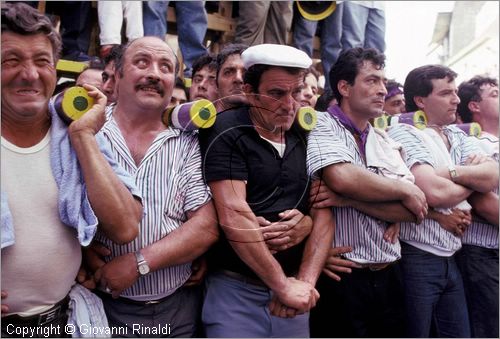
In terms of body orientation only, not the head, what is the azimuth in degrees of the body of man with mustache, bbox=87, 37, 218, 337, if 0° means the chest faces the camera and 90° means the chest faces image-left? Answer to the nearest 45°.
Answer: approximately 0°

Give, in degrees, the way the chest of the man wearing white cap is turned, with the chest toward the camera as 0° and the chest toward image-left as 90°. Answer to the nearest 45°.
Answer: approximately 315°

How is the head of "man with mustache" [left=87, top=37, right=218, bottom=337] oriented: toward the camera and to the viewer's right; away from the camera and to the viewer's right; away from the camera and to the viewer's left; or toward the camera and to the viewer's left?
toward the camera and to the viewer's right

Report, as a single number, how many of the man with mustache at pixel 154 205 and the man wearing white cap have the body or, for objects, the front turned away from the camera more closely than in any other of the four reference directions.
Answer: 0
